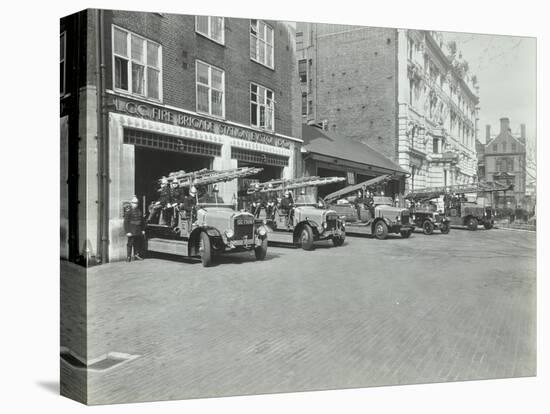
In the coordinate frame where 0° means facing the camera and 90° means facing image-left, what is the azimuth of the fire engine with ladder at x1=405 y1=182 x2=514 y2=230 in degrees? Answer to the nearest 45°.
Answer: approximately 315°

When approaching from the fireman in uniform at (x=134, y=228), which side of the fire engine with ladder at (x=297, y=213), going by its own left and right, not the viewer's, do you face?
right

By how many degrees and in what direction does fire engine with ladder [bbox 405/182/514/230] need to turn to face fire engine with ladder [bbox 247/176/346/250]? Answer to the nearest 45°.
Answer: approximately 90° to its right

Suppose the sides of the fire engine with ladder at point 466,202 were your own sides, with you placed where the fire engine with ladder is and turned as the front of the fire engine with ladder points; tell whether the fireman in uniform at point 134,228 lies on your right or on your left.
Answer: on your right

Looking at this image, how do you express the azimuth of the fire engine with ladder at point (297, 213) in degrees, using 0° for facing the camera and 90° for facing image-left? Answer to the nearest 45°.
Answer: approximately 315°

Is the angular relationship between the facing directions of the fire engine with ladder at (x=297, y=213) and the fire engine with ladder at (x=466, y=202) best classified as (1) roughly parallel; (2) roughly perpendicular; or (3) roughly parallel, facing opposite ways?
roughly parallel

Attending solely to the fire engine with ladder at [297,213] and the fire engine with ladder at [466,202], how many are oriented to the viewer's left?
0
